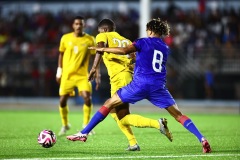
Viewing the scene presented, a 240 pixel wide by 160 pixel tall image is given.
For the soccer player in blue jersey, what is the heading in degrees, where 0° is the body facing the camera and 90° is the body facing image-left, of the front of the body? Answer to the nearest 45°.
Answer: approximately 135°

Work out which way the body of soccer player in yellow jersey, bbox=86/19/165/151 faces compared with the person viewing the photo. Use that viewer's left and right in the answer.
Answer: facing away from the viewer and to the left of the viewer

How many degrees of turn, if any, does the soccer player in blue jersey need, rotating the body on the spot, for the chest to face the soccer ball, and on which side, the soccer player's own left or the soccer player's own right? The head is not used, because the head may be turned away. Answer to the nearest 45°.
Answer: approximately 45° to the soccer player's own left

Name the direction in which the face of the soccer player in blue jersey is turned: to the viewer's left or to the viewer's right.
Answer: to the viewer's left

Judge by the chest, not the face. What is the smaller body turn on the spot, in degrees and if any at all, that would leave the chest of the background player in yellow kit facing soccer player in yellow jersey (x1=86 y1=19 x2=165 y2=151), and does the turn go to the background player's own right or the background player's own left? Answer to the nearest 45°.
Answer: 0° — they already face them
